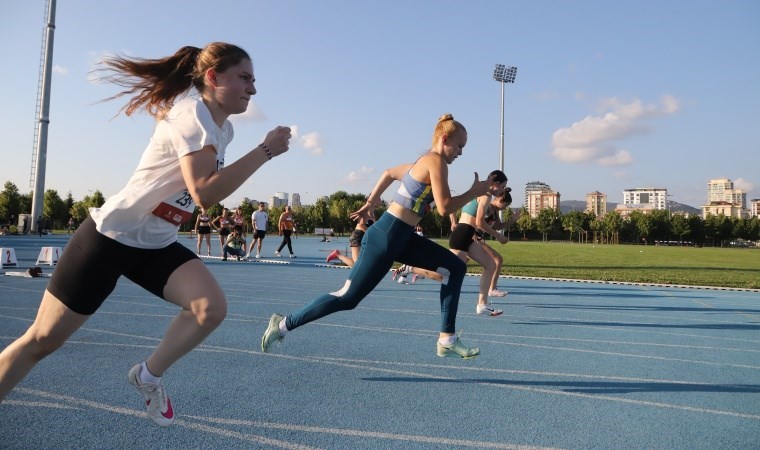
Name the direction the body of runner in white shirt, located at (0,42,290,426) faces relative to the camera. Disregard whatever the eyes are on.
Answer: to the viewer's right

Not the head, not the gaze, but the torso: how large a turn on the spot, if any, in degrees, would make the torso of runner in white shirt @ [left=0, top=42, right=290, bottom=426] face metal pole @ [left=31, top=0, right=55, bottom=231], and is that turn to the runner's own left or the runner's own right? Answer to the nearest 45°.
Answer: approximately 90° to the runner's own left

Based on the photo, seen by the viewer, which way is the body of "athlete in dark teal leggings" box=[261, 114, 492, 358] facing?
to the viewer's right

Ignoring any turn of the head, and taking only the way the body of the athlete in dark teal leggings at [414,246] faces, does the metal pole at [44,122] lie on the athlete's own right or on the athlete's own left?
on the athlete's own left

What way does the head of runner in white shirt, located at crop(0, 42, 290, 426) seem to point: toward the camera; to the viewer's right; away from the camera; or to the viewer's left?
to the viewer's right
